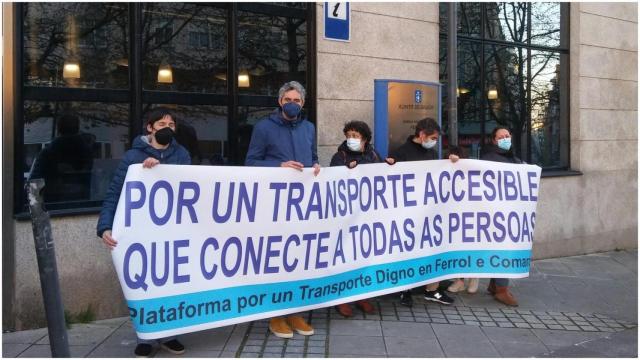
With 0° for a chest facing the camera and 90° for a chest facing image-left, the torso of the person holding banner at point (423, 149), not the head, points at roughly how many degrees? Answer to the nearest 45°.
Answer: approximately 315°

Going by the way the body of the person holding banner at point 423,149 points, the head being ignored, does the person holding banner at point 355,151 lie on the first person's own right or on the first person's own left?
on the first person's own right

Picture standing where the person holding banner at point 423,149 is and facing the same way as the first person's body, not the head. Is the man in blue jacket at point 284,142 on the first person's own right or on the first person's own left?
on the first person's own right

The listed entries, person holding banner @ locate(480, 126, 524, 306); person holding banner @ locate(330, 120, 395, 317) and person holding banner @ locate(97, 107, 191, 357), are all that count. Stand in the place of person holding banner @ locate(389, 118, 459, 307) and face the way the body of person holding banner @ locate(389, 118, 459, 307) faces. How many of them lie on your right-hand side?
2

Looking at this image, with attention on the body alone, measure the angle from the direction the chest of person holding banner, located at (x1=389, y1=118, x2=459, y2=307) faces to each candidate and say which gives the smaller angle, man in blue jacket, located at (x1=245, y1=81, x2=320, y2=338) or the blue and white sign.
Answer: the man in blue jacket

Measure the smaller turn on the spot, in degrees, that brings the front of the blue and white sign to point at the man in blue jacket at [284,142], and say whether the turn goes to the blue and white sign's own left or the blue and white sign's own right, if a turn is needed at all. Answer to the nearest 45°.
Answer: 0° — it already faces them

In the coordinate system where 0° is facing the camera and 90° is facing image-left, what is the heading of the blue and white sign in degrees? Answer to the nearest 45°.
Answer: approximately 0°

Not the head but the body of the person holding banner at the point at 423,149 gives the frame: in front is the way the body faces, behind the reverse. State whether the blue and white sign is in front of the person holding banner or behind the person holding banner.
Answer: behind
